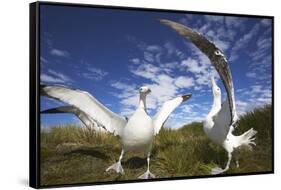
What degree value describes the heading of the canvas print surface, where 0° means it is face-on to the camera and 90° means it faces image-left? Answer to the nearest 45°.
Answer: approximately 315°
